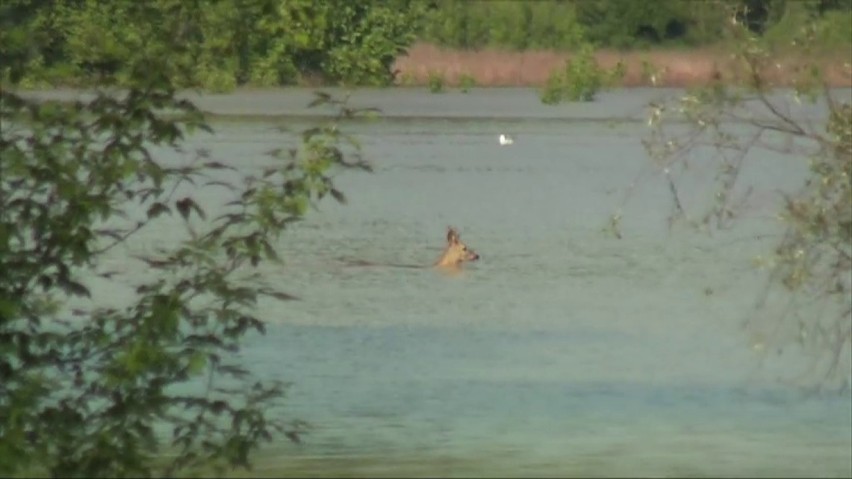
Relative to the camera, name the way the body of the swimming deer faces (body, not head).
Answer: to the viewer's right

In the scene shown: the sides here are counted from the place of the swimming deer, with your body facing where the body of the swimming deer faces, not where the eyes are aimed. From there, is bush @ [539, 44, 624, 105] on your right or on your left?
on your left

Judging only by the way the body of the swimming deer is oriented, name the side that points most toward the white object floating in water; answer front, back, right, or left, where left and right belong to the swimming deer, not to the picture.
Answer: left
